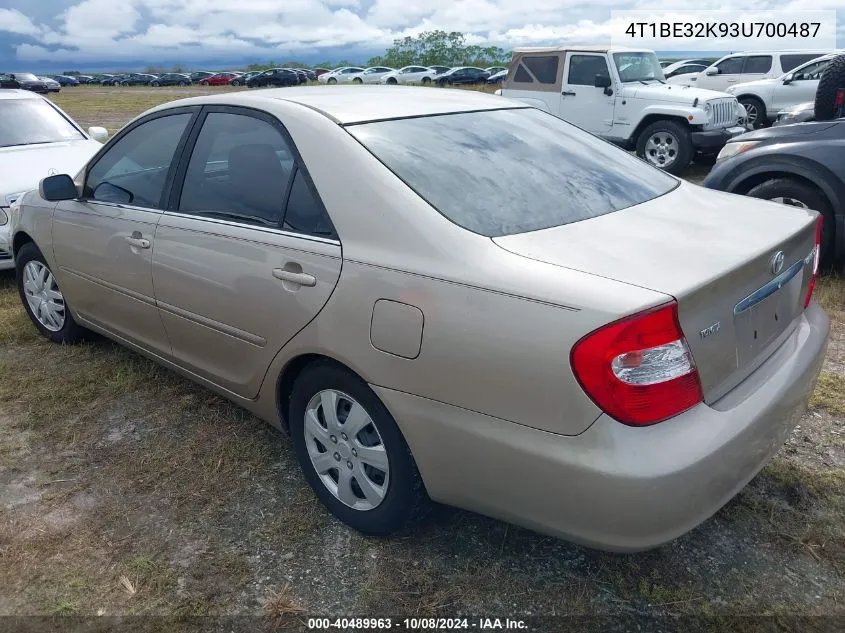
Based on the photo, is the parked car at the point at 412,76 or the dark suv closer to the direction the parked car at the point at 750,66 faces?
the parked car

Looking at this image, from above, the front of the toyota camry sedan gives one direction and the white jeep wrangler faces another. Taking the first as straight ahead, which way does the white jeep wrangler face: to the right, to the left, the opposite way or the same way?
the opposite way

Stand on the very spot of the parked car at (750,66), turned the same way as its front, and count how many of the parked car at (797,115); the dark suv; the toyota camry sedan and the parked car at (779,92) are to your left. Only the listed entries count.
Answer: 4

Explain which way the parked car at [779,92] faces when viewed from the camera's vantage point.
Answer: facing to the left of the viewer

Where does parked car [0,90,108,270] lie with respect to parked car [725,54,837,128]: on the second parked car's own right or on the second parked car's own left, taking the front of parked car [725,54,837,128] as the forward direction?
on the second parked car's own left

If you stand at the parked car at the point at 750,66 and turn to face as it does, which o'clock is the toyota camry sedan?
The toyota camry sedan is roughly at 9 o'clock from the parked car.

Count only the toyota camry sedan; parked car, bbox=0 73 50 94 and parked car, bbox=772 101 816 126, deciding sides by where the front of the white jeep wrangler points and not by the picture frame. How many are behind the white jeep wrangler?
1

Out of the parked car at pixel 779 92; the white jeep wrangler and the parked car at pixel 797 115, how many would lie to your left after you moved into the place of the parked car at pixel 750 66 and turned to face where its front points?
3

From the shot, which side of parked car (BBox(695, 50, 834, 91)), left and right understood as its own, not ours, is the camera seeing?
left

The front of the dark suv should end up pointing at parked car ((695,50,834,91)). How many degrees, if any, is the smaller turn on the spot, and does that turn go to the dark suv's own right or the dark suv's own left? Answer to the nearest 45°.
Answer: approximately 90° to the dark suv's own right

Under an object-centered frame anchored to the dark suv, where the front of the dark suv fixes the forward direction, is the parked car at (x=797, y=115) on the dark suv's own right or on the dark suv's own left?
on the dark suv's own right

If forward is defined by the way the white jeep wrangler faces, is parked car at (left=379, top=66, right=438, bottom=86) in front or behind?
behind

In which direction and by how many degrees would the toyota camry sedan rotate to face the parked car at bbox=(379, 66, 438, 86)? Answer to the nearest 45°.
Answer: approximately 45° to its right

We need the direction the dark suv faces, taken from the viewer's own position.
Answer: facing to the left of the viewer
